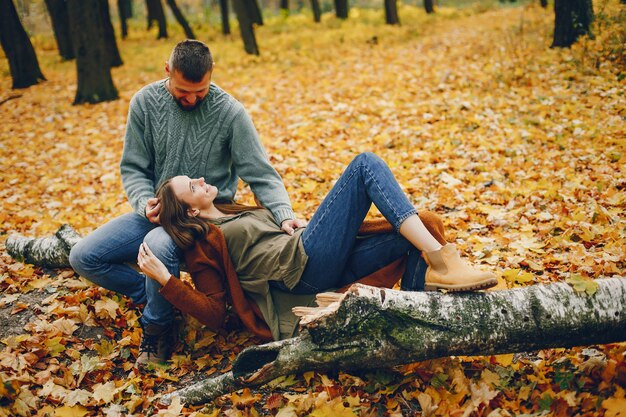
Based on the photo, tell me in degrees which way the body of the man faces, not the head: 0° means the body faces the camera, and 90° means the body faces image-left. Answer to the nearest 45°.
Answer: approximately 0°

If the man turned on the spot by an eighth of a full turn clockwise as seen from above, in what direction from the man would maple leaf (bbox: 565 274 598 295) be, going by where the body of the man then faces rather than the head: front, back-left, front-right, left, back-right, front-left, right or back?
left

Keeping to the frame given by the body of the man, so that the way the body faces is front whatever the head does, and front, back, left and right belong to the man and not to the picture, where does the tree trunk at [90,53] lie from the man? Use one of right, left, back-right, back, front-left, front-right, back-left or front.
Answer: back

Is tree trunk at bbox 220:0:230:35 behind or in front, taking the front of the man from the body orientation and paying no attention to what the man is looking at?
behind

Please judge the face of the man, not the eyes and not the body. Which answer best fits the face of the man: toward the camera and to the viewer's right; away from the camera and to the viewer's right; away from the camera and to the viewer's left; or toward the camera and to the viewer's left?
toward the camera and to the viewer's right

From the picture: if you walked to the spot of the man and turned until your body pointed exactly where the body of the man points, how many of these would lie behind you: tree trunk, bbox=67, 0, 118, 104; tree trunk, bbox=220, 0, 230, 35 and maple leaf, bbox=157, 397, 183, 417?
2

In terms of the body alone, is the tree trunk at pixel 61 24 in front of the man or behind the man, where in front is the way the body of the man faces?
behind

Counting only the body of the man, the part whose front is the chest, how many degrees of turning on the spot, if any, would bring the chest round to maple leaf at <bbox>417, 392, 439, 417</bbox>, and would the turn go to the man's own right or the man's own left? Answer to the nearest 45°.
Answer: approximately 45° to the man's own left

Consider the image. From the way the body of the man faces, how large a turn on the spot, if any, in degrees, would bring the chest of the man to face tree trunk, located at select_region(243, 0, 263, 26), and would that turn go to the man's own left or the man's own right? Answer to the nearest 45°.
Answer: approximately 180°

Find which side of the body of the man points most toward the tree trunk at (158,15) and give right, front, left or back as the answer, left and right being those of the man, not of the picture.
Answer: back

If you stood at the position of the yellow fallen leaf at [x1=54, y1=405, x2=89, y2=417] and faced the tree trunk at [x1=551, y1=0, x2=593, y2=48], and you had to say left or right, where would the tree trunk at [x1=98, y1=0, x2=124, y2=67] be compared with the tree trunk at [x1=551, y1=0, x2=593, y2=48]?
left

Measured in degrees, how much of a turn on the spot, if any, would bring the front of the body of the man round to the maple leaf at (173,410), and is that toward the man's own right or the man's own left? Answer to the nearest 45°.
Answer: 0° — they already face it
